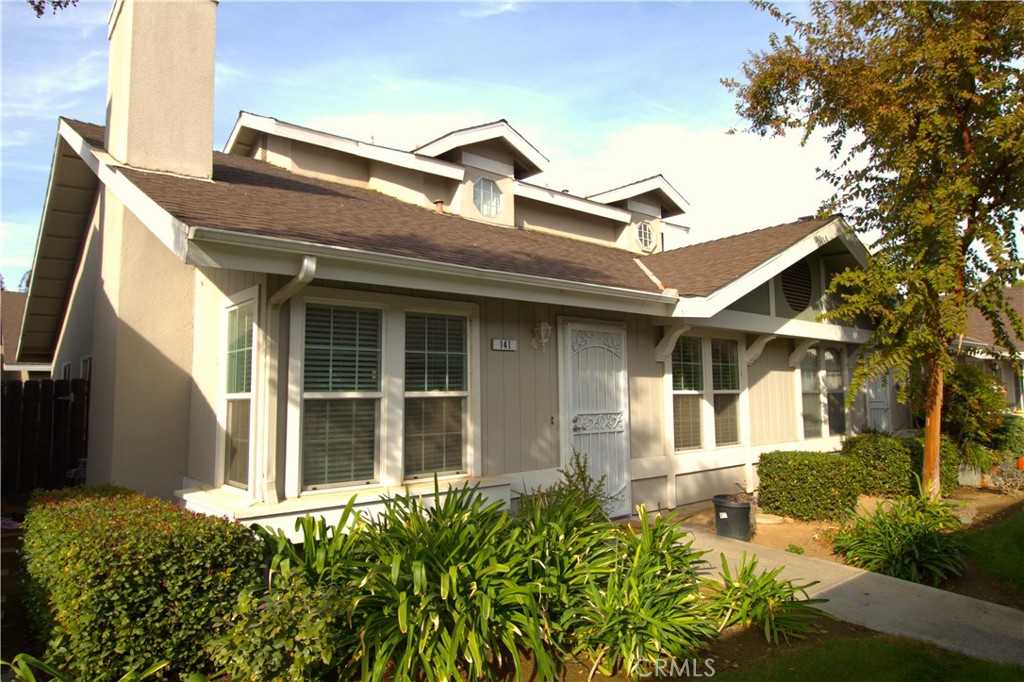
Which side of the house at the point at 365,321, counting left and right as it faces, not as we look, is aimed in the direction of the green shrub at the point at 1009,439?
left

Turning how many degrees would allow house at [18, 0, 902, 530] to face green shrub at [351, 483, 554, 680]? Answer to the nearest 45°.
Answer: approximately 45° to its right

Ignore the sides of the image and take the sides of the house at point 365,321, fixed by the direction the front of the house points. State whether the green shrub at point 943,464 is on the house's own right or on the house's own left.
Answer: on the house's own left

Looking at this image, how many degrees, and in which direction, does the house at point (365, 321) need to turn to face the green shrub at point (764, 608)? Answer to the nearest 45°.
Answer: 0° — it already faces it

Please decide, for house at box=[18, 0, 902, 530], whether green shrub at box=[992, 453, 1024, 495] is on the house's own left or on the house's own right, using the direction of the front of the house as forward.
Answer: on the house's own left

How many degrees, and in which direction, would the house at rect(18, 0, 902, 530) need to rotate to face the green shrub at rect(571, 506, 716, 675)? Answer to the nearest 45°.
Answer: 0° — it already faces it

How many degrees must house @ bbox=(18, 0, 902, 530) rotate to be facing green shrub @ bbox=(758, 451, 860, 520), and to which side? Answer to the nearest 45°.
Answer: approximately 45° to its left

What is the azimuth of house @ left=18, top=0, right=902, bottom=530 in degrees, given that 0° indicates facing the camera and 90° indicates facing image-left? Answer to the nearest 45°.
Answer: approximately 315°
